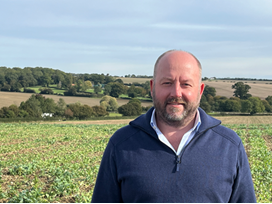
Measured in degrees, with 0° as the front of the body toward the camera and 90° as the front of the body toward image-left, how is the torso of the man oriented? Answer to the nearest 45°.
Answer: approximately 0°
